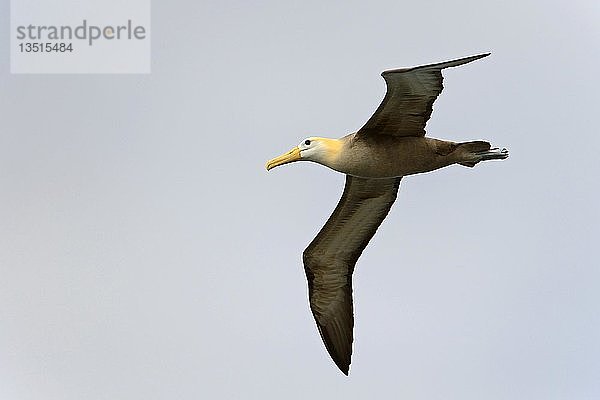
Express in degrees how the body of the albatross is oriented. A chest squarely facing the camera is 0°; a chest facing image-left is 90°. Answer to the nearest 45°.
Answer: approximately 90°
